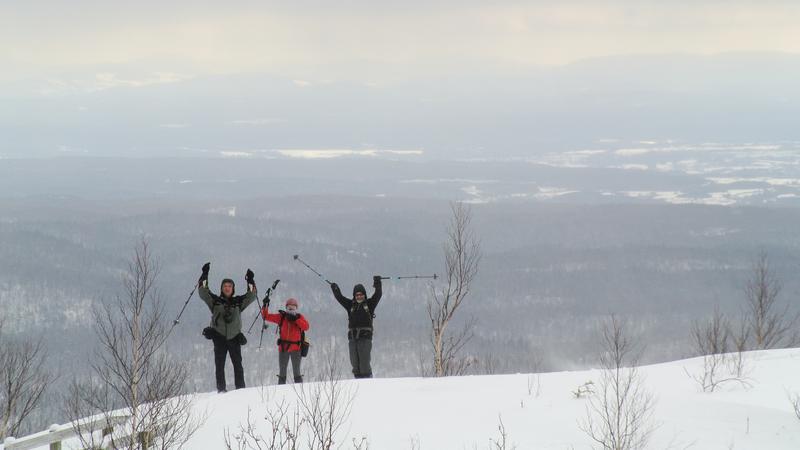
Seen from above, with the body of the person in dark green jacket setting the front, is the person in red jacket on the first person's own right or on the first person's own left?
on the first person's own left

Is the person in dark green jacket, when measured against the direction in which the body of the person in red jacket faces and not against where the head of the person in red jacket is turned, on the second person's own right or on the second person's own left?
on the second person's own right

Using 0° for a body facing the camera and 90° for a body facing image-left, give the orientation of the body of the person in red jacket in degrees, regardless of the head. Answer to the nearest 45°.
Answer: approximately 0°

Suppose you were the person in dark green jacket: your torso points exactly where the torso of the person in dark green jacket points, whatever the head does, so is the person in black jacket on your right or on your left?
on your left

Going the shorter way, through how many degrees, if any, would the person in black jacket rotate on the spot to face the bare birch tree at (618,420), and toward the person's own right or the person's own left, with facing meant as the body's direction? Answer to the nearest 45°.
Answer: approximately 45° to the person's own left

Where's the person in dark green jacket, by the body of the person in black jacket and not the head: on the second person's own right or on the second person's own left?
on the second person's own right

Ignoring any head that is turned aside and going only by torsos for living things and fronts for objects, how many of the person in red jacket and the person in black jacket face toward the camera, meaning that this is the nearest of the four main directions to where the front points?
2

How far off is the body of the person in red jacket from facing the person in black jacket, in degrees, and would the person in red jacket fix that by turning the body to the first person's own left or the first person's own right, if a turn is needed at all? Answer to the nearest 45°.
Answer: approximately 90° to the first person's own left

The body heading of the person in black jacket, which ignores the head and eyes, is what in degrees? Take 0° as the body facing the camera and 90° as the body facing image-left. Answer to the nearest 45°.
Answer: approximately 0°

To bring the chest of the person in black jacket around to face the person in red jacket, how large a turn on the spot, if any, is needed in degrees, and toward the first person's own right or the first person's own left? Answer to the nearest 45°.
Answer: approximately 90° to the first person's own right

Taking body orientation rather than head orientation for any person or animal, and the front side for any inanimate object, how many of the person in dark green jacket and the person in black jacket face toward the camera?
2
